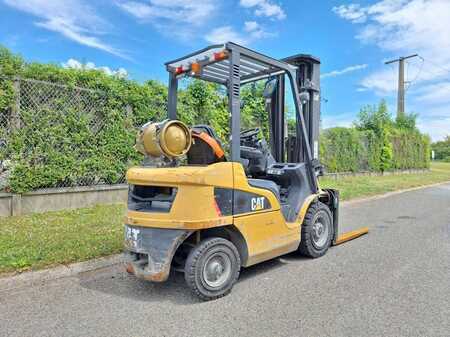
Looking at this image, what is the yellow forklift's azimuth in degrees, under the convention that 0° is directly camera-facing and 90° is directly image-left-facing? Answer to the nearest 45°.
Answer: approximately 225°

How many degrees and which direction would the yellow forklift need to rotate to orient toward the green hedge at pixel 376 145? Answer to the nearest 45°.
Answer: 0° — it already faces it

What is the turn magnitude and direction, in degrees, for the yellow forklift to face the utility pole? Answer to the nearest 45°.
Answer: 0° — it already faces it

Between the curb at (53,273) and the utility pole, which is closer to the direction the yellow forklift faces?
the utility pole

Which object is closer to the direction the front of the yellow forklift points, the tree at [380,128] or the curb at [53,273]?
the tree

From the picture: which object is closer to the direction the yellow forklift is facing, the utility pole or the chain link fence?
the utility pole

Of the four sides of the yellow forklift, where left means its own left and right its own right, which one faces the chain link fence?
left

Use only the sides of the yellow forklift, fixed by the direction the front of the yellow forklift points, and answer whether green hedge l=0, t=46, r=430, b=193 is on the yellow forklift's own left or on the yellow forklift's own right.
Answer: on the yellow forklift's own left
